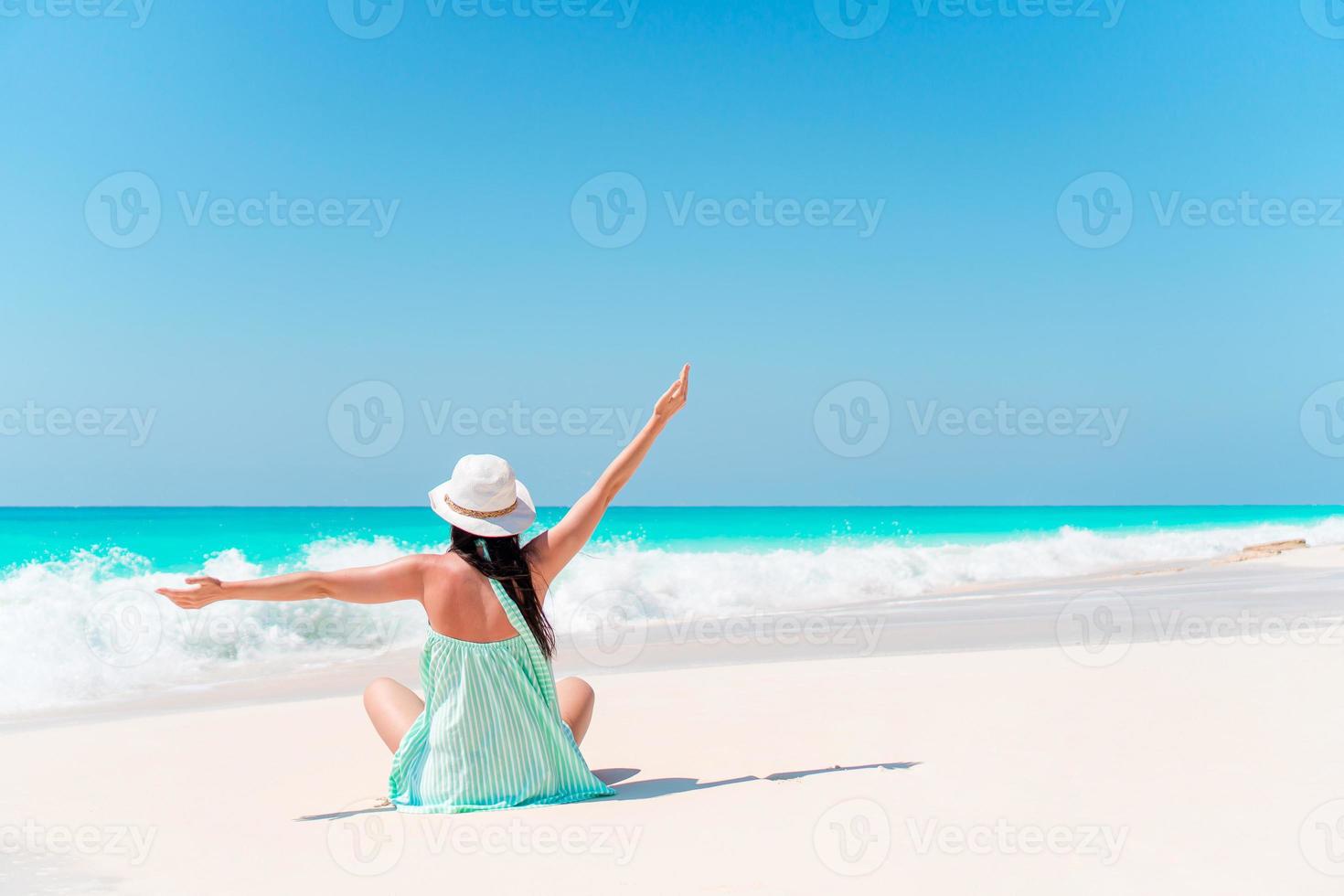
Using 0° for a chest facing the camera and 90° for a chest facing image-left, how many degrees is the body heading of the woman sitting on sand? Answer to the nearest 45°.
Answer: approximately 180°

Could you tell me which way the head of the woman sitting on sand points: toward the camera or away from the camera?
away from the camera
